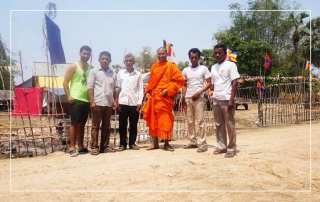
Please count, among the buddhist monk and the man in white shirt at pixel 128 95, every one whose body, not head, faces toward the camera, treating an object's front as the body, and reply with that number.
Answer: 2

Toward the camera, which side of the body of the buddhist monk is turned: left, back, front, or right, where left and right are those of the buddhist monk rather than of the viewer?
front

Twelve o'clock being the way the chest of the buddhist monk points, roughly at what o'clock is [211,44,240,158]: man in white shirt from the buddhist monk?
The man in white shirt is roughly at 10 o'clock from the buddhist monk.

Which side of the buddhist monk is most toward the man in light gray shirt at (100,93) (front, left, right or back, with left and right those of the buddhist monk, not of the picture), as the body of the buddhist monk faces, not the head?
right

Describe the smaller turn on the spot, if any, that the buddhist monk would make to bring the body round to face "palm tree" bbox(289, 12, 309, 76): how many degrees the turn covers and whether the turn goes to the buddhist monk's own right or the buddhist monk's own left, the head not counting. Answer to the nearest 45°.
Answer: approximately 135° to the buddhist monk's own left

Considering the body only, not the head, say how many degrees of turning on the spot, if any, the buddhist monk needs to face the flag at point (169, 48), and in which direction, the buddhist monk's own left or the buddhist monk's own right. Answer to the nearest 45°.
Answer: approximately 180°

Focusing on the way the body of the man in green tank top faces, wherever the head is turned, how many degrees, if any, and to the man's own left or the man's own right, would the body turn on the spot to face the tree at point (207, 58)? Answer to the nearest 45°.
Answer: approximately 90° to the man's own left

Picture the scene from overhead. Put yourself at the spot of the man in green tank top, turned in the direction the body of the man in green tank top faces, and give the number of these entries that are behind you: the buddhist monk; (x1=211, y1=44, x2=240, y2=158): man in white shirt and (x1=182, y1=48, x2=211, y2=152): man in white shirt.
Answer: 0

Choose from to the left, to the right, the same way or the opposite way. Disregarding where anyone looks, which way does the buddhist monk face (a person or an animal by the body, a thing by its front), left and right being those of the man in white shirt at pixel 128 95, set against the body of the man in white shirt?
the same way

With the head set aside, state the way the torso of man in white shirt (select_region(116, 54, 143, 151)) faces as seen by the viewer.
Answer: toward the camera

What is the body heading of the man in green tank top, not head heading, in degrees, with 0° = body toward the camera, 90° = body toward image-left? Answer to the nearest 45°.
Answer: approximately 315°
